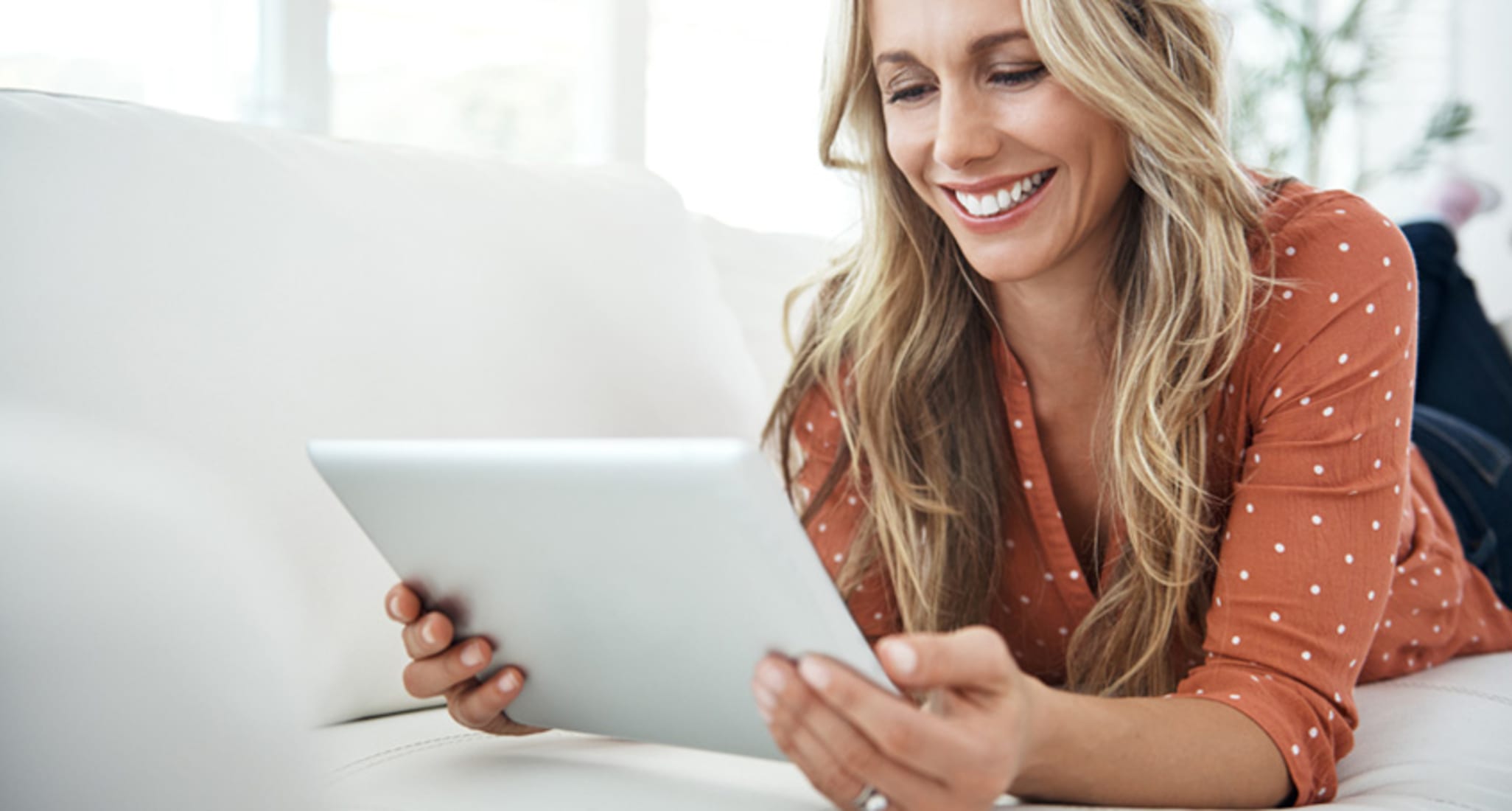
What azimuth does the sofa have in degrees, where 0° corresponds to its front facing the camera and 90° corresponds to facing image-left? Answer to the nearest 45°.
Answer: approximately 315°

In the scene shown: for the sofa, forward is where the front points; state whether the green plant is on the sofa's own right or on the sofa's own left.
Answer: on the sofa's own left
